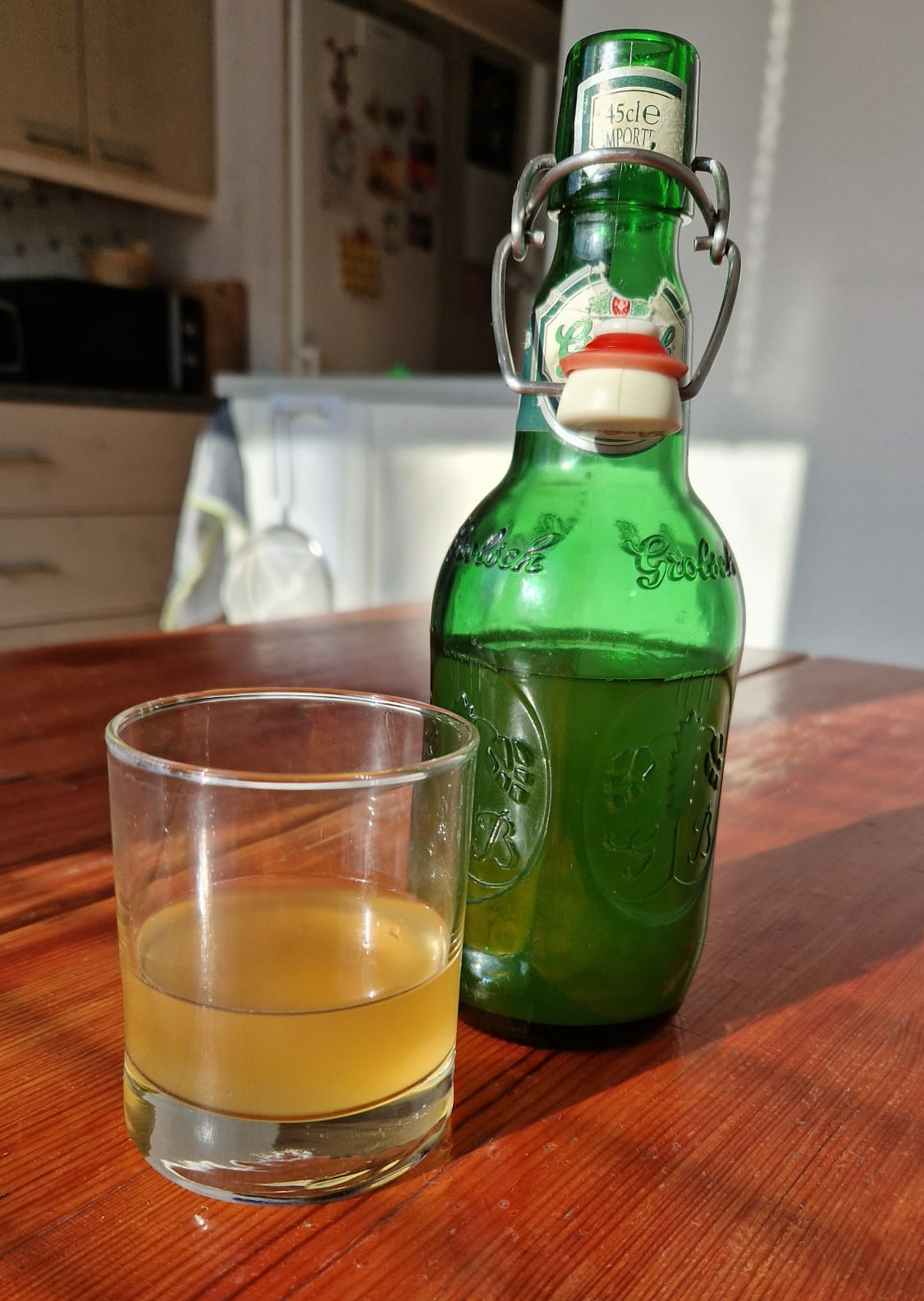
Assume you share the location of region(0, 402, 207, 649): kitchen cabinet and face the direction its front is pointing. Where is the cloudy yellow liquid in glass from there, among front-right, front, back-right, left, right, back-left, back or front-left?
front-right

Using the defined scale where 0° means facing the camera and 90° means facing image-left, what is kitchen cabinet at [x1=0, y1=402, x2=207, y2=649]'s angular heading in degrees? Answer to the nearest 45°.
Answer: approximately 315°

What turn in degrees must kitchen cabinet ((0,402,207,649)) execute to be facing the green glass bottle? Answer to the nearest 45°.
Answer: approximately 45° to its right

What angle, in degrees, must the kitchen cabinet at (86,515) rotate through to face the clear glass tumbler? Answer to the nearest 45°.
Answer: approximately 45° to its right
